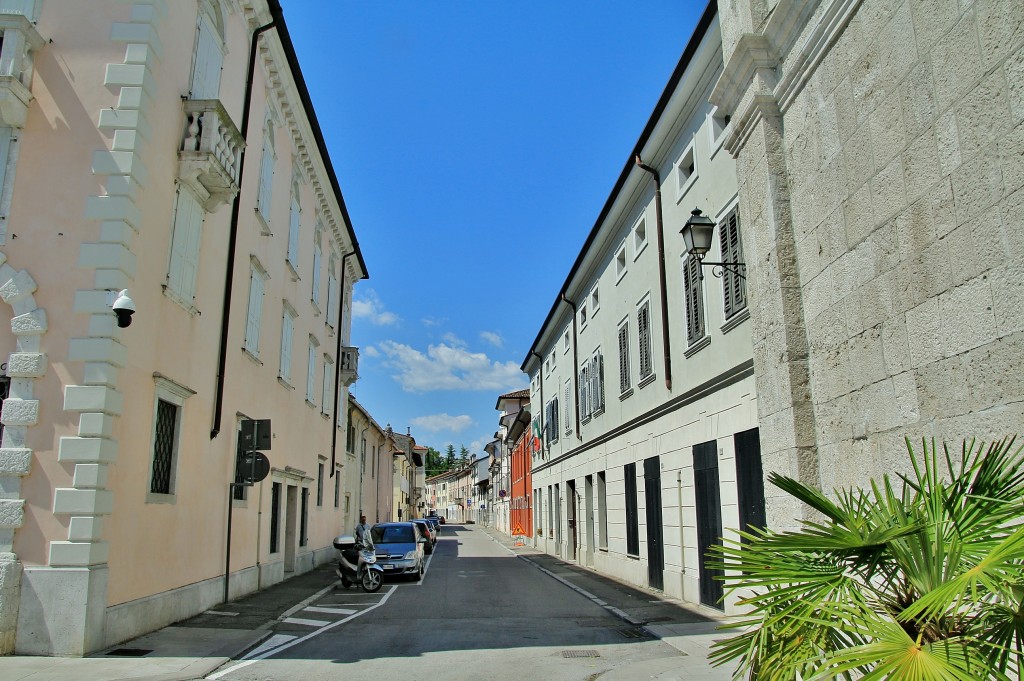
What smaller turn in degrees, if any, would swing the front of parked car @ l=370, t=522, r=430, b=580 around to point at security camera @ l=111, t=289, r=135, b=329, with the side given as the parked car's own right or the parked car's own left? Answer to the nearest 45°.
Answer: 0° — it already faces it

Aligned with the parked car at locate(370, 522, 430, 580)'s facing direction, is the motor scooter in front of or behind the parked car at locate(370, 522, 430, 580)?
in front

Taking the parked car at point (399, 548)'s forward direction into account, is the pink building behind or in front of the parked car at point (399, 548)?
in front

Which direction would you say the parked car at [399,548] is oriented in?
toward the camera
